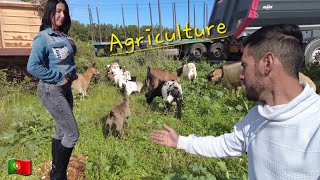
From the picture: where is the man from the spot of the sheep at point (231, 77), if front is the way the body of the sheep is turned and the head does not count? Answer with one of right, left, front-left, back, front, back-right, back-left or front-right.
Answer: left

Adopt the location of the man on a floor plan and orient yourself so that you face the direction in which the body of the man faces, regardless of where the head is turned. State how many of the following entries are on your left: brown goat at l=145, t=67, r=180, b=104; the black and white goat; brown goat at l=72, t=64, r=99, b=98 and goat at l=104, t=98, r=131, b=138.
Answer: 0

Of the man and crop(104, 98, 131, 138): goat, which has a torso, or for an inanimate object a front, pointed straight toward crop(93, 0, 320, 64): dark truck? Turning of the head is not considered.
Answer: the goat

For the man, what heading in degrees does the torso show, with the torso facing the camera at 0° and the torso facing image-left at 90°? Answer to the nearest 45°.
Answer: approximately 45°

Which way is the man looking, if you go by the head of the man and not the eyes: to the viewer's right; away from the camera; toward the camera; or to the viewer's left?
to the viewer's left

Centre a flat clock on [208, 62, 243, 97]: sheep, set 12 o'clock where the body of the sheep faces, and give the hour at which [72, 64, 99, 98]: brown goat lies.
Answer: The brown goat is roughly at 12 o'clock from the sheep.

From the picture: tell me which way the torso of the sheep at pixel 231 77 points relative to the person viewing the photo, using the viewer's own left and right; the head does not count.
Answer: facing to the left of the viewer

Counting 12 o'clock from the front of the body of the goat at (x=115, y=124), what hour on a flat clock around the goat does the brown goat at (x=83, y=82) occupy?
The brown goat is roughly at 10 o'clock from the goat.
